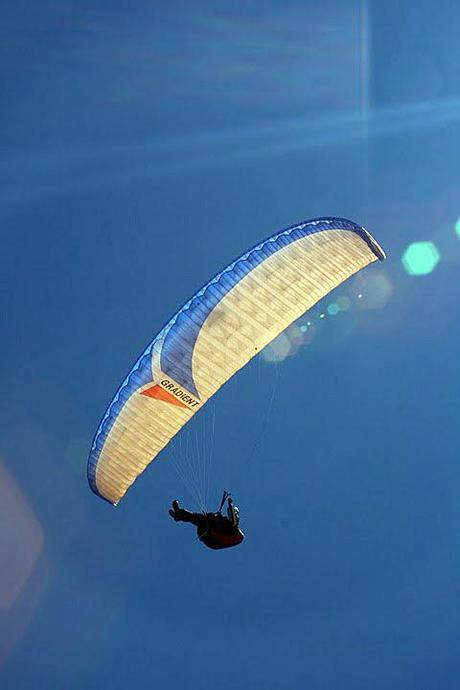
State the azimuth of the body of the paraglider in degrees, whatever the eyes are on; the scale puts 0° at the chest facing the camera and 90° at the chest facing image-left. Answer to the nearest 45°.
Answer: approximately 90°
